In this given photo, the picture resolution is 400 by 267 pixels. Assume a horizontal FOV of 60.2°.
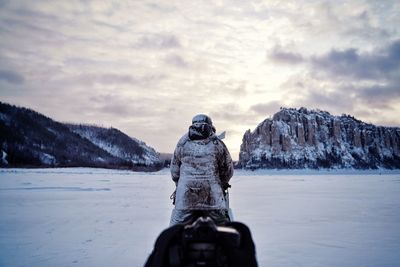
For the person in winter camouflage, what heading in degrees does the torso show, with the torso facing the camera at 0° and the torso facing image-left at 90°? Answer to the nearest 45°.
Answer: approximately 180°
